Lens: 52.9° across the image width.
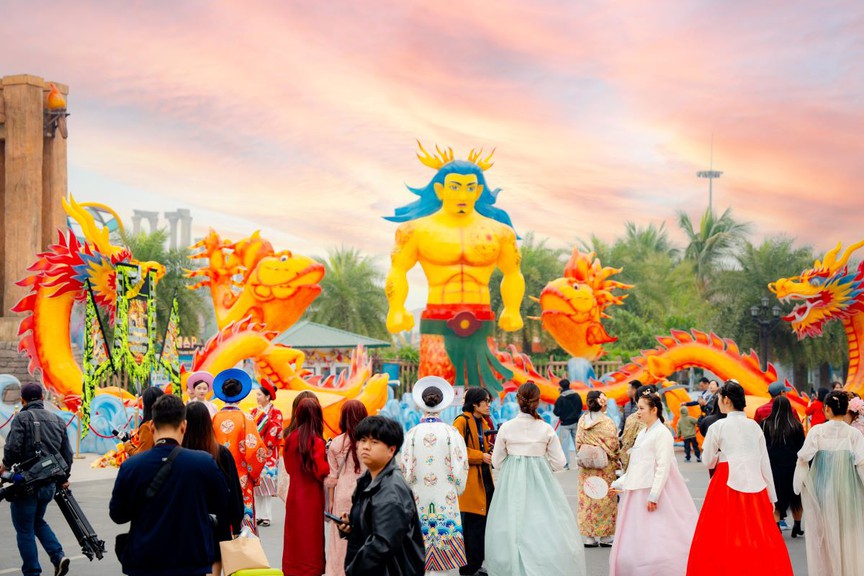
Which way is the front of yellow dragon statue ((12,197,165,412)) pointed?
to the viewer's right

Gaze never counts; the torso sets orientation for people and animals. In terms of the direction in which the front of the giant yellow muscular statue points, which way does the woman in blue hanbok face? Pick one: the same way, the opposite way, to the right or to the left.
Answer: the opposite way

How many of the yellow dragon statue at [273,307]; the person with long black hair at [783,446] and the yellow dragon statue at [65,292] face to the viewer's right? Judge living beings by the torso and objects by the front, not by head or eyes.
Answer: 2

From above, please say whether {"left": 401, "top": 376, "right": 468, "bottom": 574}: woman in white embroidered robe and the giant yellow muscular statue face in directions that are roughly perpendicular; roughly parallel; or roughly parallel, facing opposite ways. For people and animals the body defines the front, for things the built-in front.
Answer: roughly parallel, facing opposite ways

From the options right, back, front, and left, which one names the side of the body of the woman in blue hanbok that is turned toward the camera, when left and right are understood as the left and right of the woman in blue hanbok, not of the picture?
back

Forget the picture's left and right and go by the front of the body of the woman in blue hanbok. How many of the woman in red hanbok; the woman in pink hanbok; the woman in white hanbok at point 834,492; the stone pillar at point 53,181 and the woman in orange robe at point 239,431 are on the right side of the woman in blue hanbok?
3

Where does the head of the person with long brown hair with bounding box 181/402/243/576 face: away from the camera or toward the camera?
away from the camera

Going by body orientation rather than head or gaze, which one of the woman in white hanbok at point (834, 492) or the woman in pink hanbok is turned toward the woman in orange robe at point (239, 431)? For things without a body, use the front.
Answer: the woman in pink hanbok

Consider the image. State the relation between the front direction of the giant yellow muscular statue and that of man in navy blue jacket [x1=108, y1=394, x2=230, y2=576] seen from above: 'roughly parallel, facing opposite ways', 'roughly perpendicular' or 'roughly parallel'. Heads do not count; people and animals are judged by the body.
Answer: roughly parallel, facing opposite ways

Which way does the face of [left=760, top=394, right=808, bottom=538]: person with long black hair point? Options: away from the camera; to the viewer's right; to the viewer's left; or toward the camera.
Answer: away from the camera

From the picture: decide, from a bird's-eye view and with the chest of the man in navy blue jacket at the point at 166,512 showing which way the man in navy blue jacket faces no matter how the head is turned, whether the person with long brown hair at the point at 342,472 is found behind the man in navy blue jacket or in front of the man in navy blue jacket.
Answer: in front

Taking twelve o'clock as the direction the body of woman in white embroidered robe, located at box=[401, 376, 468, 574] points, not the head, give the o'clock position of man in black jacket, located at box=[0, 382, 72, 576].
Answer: The man in black jacket is roughly at 9 o'clock from the woman in white embroidered robe.
